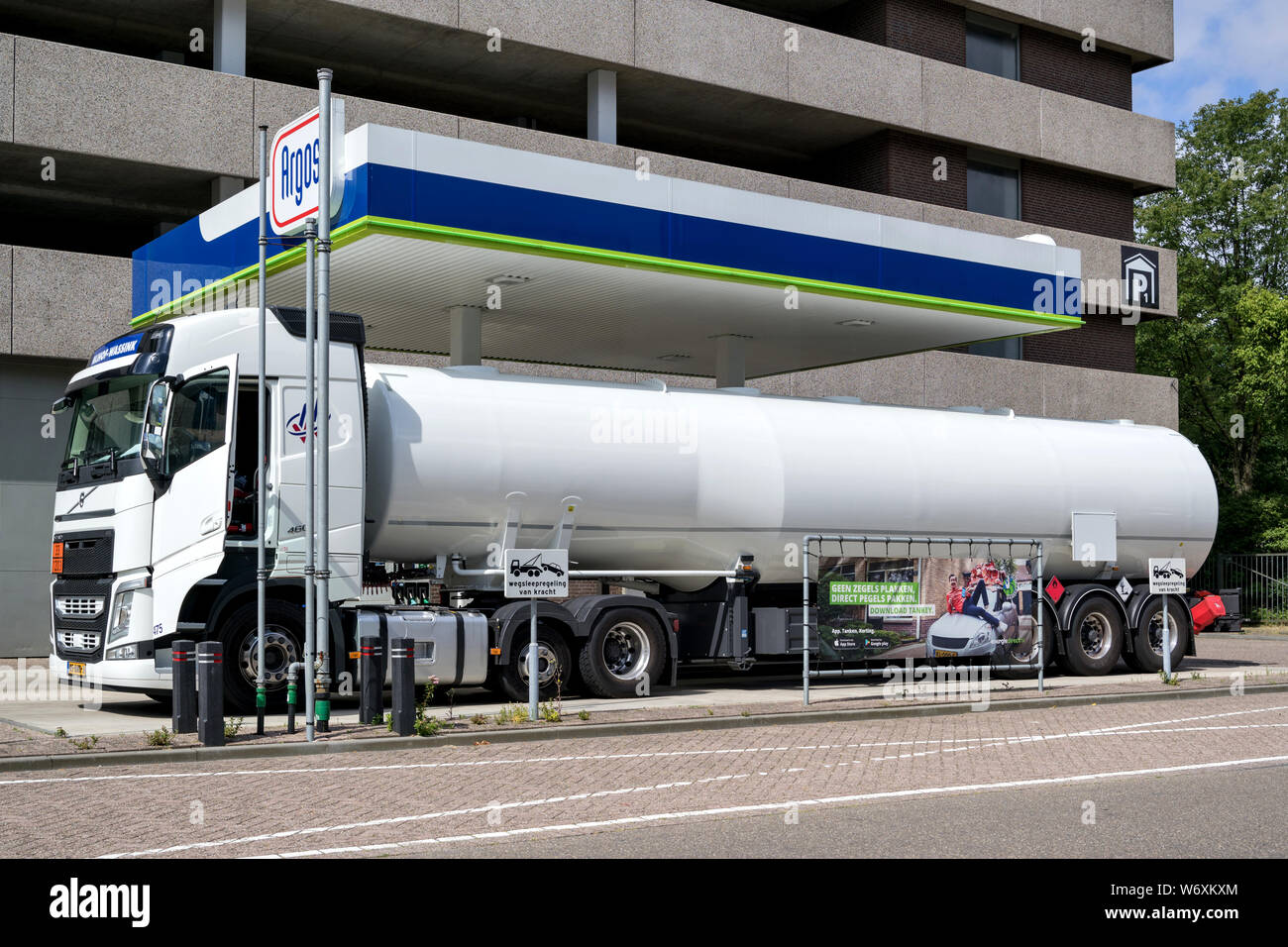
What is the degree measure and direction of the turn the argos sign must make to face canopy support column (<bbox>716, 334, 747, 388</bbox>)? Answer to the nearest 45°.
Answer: approximately 180°

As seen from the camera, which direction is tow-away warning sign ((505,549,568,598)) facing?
toward the camera

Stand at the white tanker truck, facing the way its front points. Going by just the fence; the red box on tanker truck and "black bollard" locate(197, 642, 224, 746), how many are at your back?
2

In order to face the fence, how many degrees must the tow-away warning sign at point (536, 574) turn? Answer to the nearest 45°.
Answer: approximately 135° to its left

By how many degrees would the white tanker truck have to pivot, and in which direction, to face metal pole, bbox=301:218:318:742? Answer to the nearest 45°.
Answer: approximately 45° to its left

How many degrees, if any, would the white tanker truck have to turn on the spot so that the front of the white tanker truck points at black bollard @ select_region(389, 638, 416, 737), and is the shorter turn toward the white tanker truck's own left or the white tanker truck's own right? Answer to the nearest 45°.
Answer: approximately 45° to the white tanker truck's own left

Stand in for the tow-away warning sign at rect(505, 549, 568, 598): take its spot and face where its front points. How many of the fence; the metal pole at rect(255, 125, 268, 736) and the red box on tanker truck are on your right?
1

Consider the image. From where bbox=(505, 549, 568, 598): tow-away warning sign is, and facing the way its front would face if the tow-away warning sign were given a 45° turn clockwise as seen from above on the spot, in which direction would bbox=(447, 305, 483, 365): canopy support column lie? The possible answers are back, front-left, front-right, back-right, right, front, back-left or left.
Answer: back-right

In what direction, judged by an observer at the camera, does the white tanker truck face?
facing the viewer and to the left of the viewer

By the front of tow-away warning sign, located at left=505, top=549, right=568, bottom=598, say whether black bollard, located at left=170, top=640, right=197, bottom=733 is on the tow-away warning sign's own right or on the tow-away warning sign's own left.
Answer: on the tow-away warning sign's own right

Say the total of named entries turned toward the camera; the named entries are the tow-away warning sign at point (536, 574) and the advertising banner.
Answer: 2

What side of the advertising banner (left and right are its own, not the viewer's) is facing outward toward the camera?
front
